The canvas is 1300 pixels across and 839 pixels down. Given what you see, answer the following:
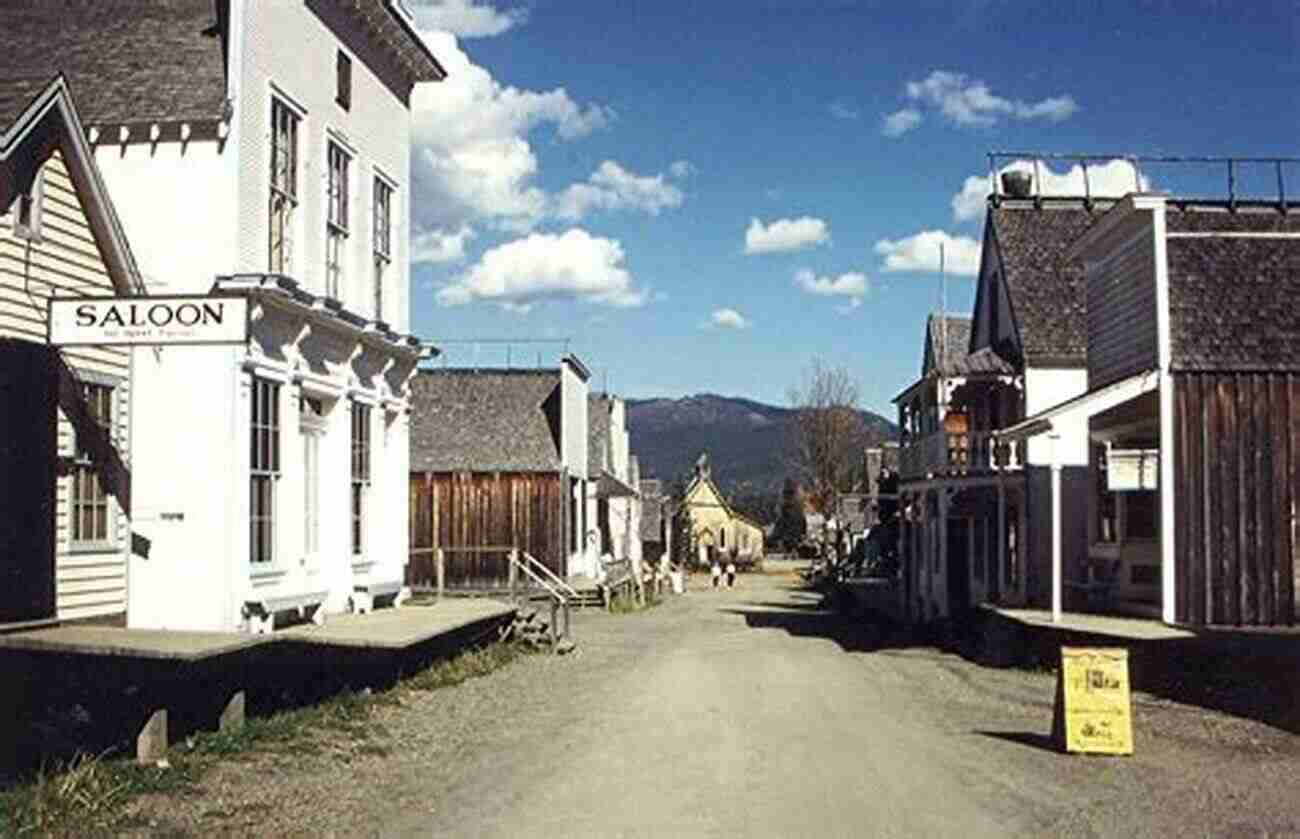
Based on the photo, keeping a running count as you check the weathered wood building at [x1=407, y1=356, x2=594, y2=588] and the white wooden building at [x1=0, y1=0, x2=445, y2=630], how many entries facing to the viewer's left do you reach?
0

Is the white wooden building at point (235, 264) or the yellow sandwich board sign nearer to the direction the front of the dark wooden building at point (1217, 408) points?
the white wooden building

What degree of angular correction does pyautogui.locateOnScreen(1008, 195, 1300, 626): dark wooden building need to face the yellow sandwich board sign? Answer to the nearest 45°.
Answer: approximately 90° to its left

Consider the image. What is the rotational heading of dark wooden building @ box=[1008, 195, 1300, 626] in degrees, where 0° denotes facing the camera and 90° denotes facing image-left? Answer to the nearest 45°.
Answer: approximately 90°

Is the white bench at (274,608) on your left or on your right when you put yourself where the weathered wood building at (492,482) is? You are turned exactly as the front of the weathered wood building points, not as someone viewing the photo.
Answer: on your right

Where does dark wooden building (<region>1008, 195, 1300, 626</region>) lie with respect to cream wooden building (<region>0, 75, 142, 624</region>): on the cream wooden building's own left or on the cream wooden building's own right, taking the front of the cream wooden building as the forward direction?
on the cream wooden building's own left

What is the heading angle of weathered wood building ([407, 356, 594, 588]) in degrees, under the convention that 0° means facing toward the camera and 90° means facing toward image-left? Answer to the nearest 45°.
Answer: approximately 270°

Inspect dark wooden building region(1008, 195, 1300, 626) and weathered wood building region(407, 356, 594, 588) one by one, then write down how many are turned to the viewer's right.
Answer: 1

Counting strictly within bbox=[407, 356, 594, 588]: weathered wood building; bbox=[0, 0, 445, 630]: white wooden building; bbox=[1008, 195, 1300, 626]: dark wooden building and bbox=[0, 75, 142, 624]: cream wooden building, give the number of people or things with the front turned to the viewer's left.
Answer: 1

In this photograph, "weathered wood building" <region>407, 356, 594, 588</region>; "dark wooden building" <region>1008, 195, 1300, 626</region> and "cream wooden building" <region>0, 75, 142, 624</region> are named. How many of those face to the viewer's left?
1

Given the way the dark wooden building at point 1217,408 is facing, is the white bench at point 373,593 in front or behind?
in front

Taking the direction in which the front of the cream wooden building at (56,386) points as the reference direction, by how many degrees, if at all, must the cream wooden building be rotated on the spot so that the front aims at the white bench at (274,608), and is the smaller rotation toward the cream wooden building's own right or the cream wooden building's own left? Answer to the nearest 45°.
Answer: approximately 90° to the cream wooden building's own left

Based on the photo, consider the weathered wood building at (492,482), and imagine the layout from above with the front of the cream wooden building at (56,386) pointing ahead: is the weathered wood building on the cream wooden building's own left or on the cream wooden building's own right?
on the cream wooden building's own left

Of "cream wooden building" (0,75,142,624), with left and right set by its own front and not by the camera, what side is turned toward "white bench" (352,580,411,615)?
left
